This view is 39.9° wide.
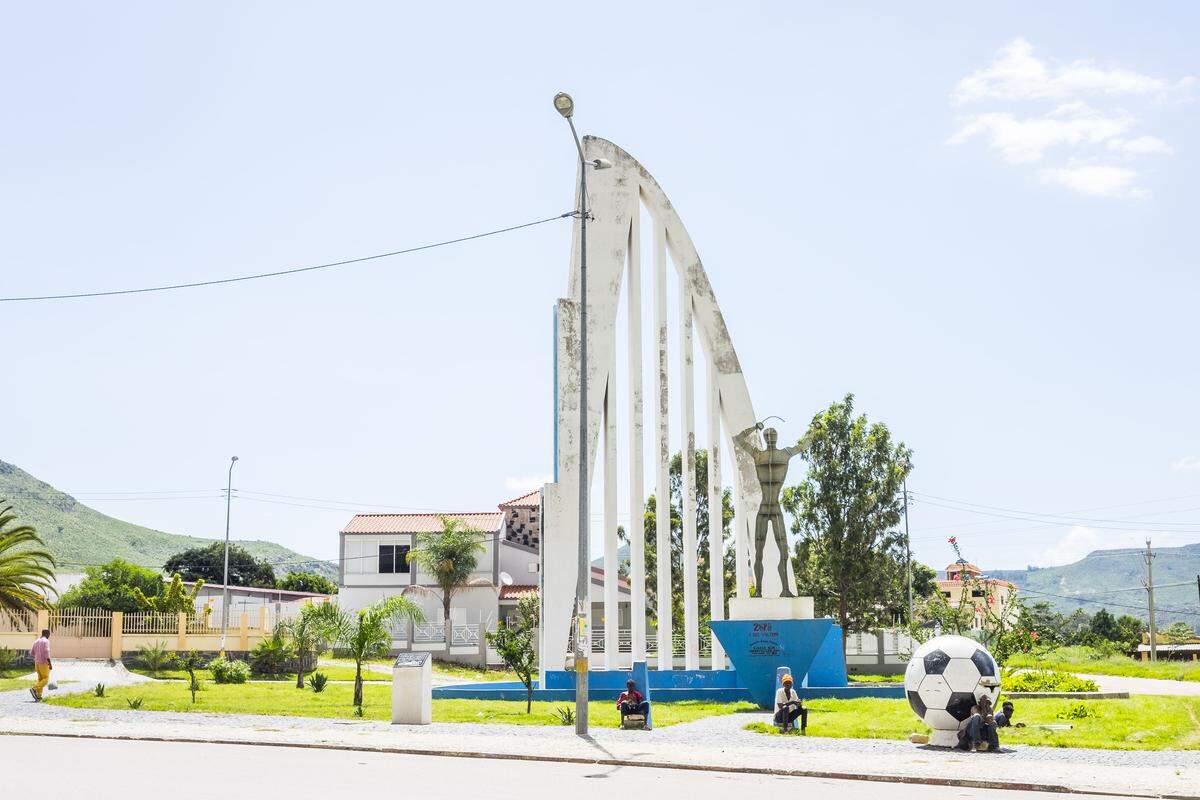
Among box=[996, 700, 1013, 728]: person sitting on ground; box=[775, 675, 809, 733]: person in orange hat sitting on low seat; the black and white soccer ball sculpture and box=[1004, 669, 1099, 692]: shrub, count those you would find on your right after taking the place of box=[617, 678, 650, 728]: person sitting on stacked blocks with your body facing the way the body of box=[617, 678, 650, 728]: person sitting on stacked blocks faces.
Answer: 0

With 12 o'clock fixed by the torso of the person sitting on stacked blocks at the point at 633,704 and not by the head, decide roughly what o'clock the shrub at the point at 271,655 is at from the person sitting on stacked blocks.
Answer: The shrub is roughly at 5 o'clock from the person sitting on stacked blocks.

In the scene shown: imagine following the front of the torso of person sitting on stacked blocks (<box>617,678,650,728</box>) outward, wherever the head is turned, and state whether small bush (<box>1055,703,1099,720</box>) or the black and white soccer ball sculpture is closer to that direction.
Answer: the black and white soccer ball sculpture

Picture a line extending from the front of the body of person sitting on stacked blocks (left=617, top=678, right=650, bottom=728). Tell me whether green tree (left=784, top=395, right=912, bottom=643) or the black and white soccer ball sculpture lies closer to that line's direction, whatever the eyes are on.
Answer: the black and white soccer ball sculpture

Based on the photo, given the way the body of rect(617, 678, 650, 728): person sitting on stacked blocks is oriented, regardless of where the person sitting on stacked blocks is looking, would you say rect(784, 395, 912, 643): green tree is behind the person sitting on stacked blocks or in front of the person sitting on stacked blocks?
behind

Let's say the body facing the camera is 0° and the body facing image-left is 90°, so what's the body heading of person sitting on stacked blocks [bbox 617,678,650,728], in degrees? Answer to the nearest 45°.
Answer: approximately 0°

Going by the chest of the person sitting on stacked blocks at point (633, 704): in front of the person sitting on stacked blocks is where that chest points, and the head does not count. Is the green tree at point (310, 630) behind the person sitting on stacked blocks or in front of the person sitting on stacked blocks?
behind

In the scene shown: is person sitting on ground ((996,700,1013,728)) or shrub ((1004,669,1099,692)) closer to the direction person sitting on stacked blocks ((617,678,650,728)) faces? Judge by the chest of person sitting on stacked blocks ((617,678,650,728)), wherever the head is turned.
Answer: the person sitting on ground

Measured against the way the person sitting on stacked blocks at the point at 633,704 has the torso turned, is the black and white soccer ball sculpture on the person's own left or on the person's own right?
on the person's own left

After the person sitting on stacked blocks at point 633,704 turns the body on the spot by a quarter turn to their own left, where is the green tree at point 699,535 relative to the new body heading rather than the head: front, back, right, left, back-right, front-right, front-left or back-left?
left

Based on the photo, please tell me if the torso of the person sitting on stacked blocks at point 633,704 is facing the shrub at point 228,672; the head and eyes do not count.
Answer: no

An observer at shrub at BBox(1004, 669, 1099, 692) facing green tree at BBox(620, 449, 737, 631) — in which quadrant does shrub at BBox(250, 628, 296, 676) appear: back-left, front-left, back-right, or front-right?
front-left

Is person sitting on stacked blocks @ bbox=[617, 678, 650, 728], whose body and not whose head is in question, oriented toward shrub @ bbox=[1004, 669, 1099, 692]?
no

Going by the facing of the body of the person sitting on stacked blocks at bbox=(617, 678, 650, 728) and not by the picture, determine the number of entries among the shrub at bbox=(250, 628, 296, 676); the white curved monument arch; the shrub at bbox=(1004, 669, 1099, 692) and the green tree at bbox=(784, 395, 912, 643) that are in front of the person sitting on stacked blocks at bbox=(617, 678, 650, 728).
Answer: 0

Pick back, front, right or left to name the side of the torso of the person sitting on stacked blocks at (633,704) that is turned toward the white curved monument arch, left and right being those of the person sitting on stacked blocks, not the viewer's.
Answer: back
